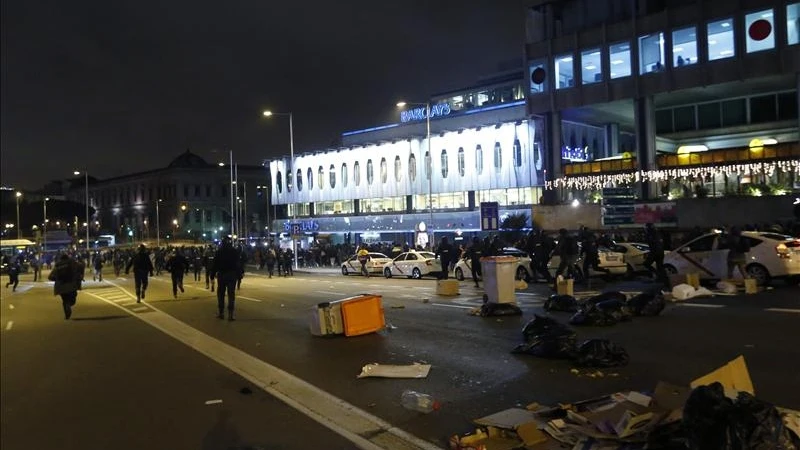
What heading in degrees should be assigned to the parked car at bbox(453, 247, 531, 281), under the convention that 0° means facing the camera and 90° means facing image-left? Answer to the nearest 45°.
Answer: approximately 90°

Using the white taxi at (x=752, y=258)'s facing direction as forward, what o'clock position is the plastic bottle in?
The plastic bottle is roughly at 8 o'clock from the white taxi.

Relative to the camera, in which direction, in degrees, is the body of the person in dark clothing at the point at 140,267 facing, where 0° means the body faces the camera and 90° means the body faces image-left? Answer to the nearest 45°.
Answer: approximately 180°

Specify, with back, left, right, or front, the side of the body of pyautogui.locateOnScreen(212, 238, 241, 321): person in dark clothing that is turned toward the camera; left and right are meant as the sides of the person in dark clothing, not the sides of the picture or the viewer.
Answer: back

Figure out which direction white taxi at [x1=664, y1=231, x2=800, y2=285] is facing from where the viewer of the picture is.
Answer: facing away from the viewer and to the left of the viewer

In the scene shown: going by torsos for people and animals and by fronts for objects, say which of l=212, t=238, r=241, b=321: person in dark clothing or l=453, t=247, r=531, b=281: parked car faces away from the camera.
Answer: the person in dark clothing

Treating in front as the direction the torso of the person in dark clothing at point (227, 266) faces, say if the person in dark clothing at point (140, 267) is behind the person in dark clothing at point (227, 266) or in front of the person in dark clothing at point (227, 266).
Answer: in front

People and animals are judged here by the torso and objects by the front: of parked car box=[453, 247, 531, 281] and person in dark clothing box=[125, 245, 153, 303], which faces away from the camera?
the person in dark clothing

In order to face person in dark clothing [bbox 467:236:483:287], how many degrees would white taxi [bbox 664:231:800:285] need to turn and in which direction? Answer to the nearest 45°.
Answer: approximately 45° to its left

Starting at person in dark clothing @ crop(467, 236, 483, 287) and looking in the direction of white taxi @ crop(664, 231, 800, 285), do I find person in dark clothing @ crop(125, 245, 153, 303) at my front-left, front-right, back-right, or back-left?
back-right

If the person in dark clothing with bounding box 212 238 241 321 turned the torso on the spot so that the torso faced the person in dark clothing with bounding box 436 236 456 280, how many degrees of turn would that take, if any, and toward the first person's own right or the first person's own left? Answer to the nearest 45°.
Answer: approximately 45° to the first person's own right

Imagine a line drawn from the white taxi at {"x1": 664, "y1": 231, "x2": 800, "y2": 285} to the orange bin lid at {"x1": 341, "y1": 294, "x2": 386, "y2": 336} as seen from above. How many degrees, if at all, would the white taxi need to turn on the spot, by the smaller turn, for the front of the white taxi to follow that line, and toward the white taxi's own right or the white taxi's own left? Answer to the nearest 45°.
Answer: approximately 90° to the white taxi's own left

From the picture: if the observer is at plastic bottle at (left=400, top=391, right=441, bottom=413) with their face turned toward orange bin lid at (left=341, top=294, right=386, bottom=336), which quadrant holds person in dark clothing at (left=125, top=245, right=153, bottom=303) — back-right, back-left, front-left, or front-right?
front-left
